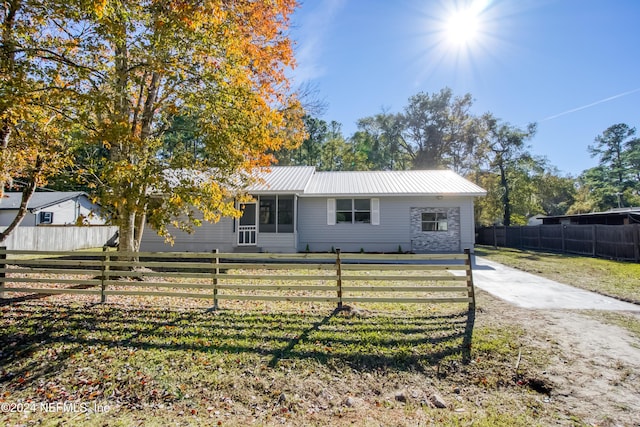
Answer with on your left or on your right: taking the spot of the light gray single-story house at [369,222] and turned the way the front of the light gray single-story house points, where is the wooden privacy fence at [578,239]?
on your left

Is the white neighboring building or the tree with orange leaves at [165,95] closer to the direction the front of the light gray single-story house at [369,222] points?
the tree with orange leaves

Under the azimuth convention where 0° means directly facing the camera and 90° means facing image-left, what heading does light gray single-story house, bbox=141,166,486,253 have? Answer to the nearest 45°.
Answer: approximately 0°

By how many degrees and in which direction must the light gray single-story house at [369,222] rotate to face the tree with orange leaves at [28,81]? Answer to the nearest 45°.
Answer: approximately 45° to its right

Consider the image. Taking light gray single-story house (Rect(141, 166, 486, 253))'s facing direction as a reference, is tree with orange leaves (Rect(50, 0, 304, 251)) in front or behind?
in front

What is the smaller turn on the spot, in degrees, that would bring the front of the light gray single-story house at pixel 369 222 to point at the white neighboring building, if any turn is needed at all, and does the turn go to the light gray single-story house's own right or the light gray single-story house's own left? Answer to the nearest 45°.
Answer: approximately 135° to the light gray single-story house's own right

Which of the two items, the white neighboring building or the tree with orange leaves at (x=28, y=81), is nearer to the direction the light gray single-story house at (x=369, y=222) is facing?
the tree with orange leaves
